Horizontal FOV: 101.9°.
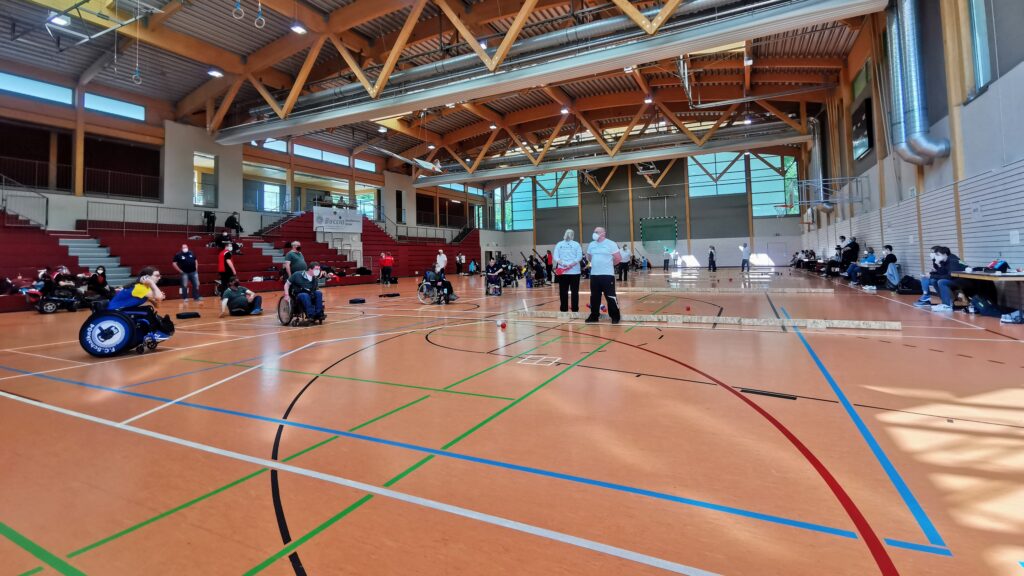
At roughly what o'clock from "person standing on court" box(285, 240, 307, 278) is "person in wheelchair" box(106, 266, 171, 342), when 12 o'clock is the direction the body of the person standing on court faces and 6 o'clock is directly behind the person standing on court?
The person in wheelchair is roughly at 3 o'clock from the person standing on court.

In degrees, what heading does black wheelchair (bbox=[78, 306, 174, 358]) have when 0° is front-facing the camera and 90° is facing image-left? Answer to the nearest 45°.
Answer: approximately 270°

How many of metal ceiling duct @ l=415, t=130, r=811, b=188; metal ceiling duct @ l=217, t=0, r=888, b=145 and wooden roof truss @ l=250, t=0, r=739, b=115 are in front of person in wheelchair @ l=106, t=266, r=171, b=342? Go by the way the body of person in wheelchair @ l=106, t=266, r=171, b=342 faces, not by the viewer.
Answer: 3

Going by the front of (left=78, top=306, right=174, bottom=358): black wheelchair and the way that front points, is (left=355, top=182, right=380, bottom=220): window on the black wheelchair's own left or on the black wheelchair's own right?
on the black wheelchair's own left

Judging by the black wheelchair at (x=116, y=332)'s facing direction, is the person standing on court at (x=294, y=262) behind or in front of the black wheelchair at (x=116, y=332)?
in front

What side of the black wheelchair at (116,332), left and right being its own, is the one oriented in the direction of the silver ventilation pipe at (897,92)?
front

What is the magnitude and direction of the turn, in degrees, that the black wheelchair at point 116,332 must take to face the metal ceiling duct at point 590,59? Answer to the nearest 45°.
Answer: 0° — it already faces it

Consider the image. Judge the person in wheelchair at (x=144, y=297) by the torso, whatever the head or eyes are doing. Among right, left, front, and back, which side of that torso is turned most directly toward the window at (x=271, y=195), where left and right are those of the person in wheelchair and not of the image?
left

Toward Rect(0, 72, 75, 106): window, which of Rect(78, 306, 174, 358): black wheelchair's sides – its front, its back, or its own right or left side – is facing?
left

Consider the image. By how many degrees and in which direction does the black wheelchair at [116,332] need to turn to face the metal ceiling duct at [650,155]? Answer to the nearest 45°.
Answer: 0° — it already faces it

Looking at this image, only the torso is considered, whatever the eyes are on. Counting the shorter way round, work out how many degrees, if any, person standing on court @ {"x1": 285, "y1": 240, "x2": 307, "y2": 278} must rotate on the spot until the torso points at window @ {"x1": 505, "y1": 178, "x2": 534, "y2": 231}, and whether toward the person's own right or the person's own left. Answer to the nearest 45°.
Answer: approximately 90° to the person's own left

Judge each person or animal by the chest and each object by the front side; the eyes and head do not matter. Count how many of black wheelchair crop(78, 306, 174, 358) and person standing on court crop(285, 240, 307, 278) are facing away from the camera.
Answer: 0

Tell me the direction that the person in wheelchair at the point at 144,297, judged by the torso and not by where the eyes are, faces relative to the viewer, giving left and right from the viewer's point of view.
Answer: facing to the right of the viewer

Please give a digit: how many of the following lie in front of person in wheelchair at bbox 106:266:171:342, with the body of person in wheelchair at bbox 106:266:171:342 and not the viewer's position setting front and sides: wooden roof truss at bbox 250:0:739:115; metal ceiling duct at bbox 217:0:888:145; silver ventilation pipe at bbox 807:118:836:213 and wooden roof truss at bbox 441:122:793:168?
4

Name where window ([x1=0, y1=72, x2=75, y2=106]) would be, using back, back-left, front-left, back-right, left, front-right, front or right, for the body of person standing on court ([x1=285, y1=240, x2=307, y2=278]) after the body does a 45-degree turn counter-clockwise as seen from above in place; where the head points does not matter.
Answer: back-left

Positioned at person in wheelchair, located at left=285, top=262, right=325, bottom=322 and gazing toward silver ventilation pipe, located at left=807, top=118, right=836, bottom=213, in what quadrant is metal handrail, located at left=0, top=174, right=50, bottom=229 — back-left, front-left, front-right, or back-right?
back-left

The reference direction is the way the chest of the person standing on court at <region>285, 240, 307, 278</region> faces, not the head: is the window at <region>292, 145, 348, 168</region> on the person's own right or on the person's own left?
on the person's own left
